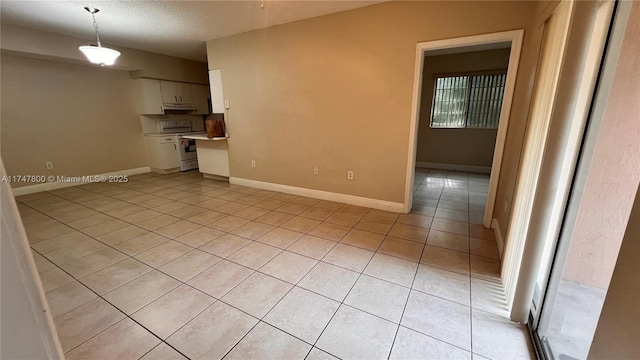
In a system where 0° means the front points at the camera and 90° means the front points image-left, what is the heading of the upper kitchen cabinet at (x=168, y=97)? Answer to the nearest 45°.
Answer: approximately 315°

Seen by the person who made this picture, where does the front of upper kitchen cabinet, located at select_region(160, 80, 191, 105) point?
facing the viewer and to the right of the viewer

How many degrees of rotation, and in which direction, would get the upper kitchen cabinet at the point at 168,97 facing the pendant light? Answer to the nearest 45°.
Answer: approximately 45° to its right

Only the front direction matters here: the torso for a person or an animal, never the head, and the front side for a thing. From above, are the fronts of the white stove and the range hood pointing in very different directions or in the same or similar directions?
same or similar directions

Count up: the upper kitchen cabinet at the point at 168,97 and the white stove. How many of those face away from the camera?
0
